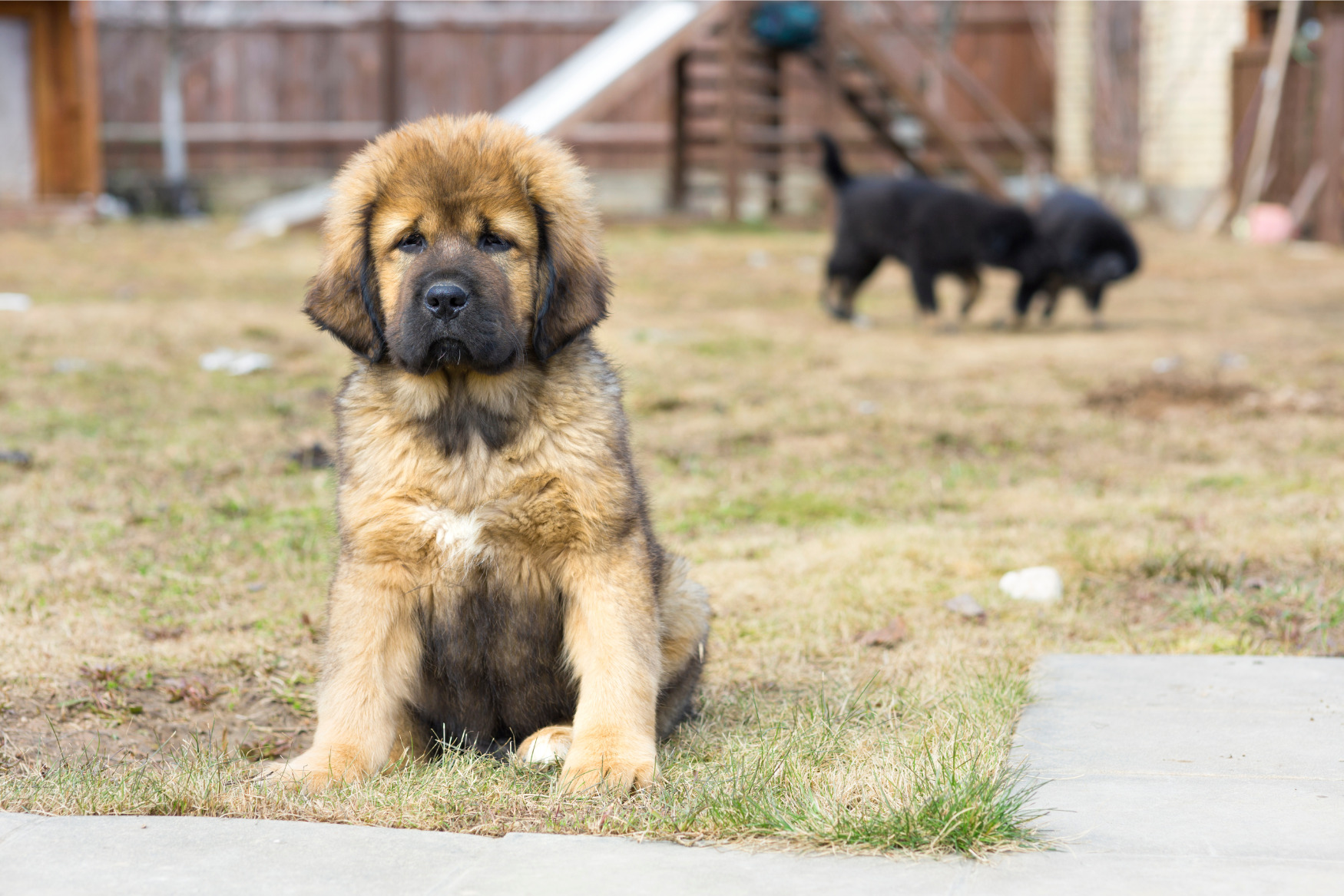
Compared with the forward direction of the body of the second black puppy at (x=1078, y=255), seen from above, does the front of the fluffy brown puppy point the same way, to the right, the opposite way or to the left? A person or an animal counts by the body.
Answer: to the right

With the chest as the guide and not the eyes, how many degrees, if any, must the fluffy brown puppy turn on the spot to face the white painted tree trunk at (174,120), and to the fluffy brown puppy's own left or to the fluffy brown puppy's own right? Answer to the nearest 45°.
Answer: approximately 180°

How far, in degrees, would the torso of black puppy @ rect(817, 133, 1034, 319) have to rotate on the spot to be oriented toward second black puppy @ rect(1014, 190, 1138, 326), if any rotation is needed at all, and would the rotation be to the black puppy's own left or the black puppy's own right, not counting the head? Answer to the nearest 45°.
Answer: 0° — it already faces it

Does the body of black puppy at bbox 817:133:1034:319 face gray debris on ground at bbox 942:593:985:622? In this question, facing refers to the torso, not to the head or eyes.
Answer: no

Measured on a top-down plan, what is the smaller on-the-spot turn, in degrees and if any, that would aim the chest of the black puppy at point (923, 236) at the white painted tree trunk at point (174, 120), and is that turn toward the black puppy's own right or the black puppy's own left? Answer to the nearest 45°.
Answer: approximately 135° to the black puppy's own left

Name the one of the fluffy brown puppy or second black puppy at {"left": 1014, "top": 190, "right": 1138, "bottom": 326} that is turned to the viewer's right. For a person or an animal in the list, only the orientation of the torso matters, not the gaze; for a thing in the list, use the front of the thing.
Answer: the second black puppy

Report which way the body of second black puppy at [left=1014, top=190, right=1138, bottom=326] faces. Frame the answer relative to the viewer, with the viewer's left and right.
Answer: facing to the right of the viewer

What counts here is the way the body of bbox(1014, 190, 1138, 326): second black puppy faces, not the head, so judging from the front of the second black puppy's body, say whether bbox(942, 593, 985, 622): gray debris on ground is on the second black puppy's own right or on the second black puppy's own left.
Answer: on the second black puppy's own right

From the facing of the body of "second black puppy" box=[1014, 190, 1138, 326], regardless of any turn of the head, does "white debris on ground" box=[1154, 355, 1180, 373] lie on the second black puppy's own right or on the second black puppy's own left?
on the second black puppy's own right

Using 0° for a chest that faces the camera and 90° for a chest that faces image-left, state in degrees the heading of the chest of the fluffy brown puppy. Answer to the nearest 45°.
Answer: approximately 0°

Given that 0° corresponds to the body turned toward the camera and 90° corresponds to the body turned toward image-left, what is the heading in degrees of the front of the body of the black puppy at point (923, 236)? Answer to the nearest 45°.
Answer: approximately 270°

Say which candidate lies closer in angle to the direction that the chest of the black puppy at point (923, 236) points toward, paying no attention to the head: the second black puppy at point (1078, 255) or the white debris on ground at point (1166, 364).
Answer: the second black puppy

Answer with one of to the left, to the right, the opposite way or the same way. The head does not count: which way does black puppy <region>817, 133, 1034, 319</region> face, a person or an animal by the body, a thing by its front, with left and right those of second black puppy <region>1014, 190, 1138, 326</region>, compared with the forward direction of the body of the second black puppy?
the same way

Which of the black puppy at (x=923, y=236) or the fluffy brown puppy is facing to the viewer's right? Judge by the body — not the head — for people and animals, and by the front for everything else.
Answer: the black puppy

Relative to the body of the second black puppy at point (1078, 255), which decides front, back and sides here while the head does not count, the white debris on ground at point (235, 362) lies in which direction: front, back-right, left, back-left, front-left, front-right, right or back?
back-right

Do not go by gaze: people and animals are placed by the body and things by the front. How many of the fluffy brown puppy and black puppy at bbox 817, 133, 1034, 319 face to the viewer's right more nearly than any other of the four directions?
1

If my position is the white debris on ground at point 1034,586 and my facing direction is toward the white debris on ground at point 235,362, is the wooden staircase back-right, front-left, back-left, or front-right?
front-right

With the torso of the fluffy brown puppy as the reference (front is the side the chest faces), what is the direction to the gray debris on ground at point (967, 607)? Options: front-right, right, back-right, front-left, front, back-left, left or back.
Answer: back-left

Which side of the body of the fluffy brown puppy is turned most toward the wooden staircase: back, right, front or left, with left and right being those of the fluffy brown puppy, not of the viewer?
back

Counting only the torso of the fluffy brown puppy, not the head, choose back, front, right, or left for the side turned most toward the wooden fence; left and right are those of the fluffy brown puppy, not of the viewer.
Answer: back
